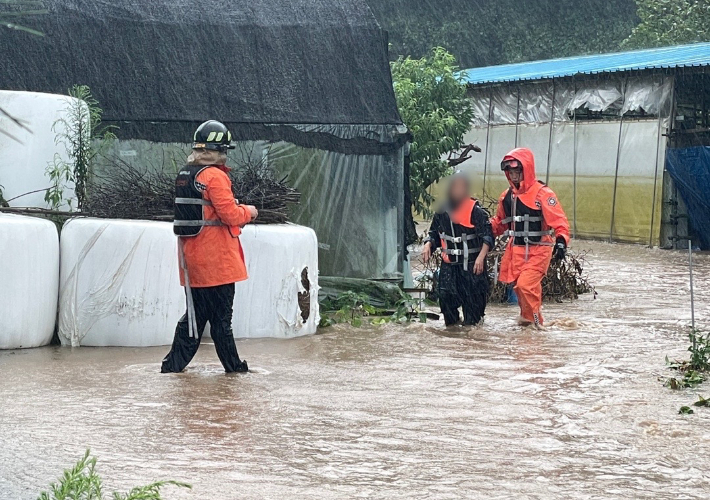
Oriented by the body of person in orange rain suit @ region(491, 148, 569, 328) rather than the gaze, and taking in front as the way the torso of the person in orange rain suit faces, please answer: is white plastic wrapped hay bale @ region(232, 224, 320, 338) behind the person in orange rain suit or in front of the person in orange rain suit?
in front

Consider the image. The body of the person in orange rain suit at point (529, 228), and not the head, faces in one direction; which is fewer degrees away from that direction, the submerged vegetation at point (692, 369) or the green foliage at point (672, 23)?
the submerged vegetation

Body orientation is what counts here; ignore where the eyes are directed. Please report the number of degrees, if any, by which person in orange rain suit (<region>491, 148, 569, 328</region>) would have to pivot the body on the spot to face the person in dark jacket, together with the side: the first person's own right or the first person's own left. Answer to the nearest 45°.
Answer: approximately 45° to the first person's own right

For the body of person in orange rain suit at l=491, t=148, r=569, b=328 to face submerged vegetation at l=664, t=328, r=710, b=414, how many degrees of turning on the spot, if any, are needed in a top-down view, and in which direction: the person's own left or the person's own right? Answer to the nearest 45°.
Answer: approximately 90° to the person's own left

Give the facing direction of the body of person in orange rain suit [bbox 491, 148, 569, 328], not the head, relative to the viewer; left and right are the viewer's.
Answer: facing the viewer and to the left of the viewer

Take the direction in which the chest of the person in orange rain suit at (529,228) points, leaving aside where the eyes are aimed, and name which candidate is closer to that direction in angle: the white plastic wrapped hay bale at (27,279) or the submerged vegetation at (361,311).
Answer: the white plastic wrapped hay bale

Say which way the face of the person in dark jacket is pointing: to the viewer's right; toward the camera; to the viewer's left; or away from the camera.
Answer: toward the camera

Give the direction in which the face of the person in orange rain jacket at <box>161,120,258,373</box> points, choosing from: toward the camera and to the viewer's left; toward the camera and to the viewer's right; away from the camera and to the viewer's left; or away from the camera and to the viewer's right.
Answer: away from the camera and to the viewer's right

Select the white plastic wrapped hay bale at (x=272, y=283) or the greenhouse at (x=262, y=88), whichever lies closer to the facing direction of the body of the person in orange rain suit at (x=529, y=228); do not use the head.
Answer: the white plastic wrapped hay bale

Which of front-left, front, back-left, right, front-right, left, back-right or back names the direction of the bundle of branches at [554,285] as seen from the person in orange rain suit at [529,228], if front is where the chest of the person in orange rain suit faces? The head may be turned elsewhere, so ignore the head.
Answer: back-right
